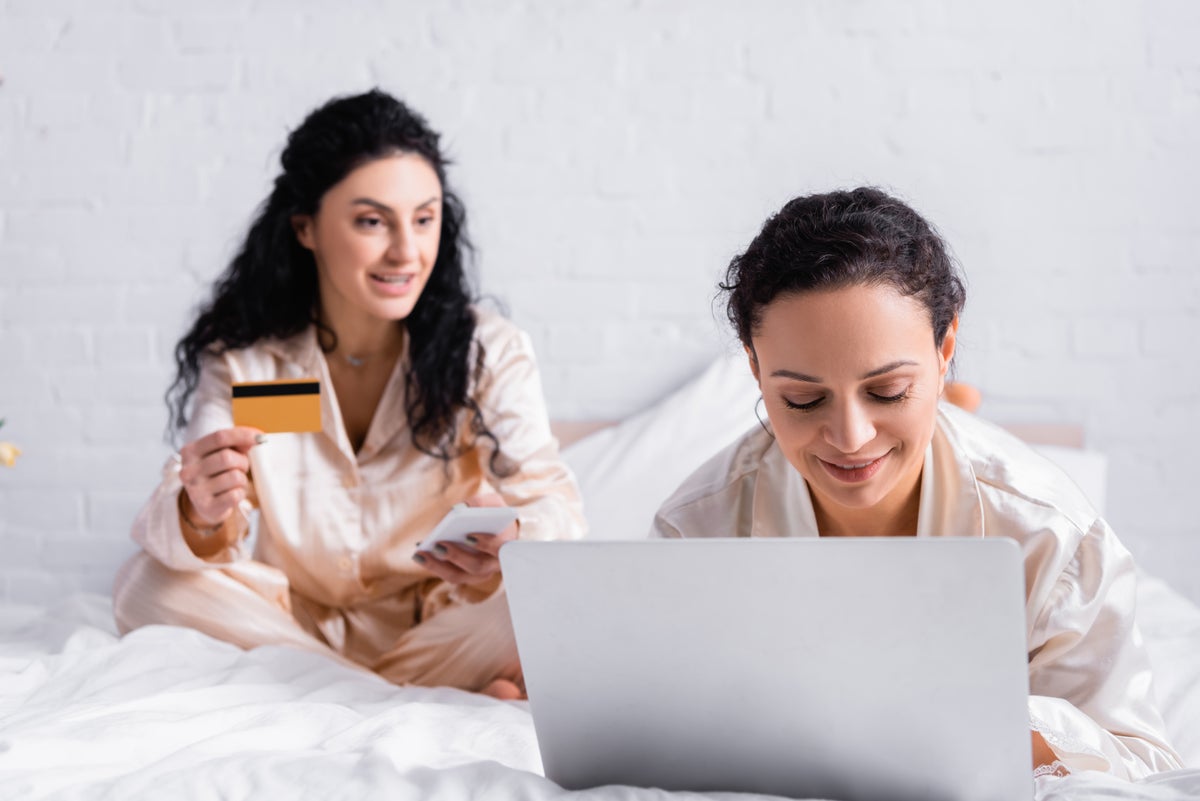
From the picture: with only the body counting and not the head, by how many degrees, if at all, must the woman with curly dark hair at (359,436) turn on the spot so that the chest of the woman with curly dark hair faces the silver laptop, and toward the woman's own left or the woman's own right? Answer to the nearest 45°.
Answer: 0° — they already face it

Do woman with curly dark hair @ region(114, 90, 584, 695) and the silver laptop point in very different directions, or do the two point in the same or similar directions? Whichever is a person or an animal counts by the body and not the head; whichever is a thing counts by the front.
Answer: very different directions

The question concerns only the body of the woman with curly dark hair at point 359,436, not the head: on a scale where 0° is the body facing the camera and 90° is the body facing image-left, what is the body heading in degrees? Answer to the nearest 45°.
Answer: approximately 0°

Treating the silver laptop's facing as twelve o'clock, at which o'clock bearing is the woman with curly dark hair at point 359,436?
The woman with curly dark hair is roughly at 11 o'clock from the silver laptop.

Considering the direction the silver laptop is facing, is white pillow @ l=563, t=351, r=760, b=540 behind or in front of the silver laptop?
in front

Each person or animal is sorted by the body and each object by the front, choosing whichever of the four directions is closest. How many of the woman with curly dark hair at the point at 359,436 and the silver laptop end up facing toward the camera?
1

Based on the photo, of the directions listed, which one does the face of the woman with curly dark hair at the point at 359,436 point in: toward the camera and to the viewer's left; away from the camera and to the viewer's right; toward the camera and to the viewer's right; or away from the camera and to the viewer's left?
toward the camera and to the viewer's right

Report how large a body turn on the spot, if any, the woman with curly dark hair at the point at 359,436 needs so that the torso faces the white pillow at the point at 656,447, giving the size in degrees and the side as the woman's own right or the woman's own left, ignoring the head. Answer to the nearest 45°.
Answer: approximately 135° to the woman's own left

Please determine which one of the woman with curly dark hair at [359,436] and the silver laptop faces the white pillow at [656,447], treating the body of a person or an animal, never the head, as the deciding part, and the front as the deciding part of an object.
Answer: the silver laptop

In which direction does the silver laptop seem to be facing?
away from the camera

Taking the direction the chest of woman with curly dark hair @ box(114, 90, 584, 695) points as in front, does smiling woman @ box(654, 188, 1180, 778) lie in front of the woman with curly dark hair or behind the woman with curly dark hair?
in front

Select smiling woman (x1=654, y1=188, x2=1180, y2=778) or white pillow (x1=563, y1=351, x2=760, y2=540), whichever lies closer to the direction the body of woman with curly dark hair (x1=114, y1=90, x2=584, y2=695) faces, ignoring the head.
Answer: the smiling woman
